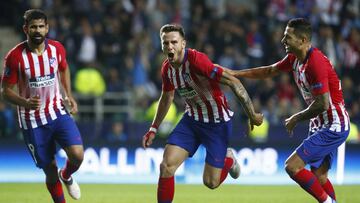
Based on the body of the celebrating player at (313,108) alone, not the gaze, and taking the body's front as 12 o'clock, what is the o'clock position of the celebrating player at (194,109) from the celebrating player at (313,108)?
the celebrating player at (194,109) is roughly at 12 o'clock from the celebrating player at (313,108).

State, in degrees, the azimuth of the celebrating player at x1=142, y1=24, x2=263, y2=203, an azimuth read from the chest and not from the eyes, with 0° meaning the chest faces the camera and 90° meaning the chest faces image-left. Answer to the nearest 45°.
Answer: approximately 45°

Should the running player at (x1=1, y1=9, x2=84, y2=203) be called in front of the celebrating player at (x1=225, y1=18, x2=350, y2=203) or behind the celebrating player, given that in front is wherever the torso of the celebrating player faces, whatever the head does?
in front

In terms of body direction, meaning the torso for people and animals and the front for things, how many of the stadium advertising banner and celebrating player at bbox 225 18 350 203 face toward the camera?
1

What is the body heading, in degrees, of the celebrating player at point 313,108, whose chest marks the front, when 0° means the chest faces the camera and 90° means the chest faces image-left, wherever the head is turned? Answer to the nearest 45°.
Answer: approximately 90°

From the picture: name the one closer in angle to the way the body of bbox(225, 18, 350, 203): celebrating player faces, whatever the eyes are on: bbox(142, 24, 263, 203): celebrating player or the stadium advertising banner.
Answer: the celebrating player

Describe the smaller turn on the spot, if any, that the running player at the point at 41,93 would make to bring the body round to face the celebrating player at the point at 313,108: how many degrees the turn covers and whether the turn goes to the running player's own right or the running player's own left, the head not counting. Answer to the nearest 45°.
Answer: approximately 90° to the running player's own left

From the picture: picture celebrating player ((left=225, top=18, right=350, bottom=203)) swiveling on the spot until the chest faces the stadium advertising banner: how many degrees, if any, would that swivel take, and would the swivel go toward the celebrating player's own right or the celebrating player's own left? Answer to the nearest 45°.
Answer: approximately 45° to the celebrating player's own right

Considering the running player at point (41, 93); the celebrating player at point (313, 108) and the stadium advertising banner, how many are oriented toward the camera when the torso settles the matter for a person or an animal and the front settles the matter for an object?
2

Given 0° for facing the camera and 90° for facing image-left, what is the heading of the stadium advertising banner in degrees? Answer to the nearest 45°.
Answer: approximately 0°

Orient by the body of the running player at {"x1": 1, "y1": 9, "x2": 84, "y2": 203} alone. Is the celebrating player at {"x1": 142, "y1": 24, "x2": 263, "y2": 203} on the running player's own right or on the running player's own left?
on the running player's own left

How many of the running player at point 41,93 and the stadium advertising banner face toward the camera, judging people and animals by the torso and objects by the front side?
2
